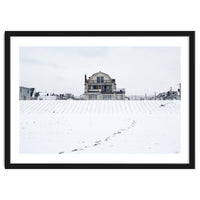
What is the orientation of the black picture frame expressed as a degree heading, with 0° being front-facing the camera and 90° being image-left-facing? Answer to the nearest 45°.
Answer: approximately 0°
